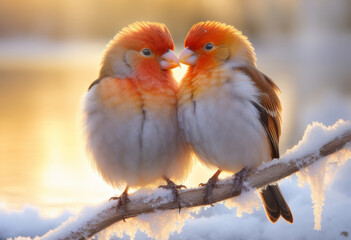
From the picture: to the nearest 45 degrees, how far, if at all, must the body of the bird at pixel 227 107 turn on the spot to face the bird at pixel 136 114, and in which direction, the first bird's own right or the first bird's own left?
approximately 45° to the first bird's own right

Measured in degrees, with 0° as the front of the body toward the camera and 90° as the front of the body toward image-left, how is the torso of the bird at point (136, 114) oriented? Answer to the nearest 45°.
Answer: approximately 315°

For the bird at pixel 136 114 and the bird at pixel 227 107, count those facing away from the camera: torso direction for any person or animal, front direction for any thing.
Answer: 0

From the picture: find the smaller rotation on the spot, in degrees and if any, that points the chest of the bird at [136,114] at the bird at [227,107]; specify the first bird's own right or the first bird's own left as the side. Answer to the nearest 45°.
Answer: approximately 45° to the first bird's own left
